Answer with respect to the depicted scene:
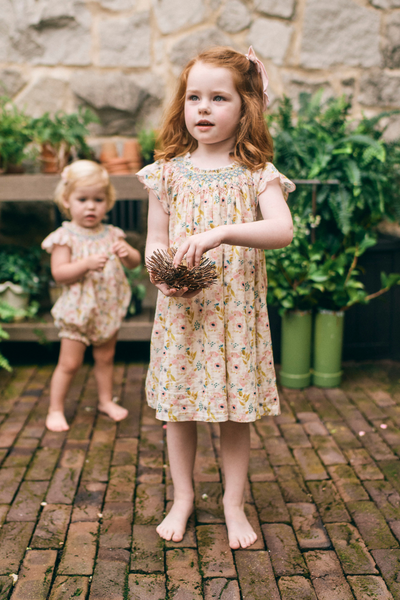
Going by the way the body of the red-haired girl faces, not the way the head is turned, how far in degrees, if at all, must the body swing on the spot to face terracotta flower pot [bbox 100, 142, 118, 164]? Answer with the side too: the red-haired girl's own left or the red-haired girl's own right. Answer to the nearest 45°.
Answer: approximately 180°

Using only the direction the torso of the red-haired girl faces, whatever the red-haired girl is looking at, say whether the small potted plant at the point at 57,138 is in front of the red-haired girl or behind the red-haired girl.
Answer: behind

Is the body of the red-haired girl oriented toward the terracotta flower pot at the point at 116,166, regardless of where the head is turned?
no

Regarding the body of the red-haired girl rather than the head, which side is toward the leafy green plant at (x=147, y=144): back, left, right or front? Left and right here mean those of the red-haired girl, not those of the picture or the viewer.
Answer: back

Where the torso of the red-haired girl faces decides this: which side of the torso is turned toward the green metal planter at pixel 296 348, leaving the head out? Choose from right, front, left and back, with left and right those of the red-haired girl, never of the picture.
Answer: back

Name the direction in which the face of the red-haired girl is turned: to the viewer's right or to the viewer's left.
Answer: to the viewer's left

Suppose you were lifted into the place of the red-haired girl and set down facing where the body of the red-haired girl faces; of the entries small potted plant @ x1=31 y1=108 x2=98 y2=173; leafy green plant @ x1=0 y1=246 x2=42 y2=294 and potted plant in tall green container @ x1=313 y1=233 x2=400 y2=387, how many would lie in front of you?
0

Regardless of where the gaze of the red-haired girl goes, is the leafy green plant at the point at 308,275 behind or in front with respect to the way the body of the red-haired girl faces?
behind

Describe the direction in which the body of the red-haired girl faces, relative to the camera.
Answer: toward the camera

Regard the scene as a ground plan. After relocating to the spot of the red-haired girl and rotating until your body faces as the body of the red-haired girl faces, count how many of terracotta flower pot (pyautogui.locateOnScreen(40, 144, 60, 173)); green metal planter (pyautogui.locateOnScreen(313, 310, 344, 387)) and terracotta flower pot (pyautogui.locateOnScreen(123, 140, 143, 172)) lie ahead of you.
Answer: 0

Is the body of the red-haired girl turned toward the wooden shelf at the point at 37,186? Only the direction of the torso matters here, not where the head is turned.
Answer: no

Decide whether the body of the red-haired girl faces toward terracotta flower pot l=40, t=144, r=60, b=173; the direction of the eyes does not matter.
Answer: no
